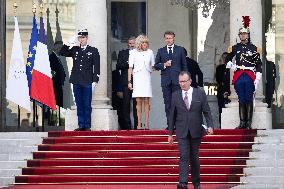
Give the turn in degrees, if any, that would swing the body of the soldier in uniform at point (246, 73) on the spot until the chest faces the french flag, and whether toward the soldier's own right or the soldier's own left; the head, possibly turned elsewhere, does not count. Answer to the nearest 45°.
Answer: approximately 90° to the soldier's own right

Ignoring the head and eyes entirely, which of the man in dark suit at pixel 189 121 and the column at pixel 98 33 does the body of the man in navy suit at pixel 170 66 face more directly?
the man in dark suit

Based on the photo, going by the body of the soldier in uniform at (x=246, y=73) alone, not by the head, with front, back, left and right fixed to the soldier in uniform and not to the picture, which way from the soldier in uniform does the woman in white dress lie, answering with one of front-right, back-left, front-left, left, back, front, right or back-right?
right

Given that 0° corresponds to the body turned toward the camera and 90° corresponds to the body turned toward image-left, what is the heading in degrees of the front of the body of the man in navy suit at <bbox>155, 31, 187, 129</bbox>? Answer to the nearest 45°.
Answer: approximately 0°

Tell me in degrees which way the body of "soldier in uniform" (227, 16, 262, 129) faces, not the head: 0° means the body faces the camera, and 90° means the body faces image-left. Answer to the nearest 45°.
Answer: approximately 0°

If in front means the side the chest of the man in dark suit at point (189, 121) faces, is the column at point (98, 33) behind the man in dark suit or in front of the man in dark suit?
behind

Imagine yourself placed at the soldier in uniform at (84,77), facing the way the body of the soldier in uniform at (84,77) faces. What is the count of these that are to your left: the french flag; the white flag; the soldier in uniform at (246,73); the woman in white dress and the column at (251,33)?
3

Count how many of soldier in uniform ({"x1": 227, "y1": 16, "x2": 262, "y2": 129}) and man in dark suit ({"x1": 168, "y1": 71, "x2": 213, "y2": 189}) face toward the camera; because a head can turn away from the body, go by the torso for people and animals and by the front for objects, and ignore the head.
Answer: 2

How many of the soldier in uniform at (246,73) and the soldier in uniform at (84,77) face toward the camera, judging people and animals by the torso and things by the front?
2
